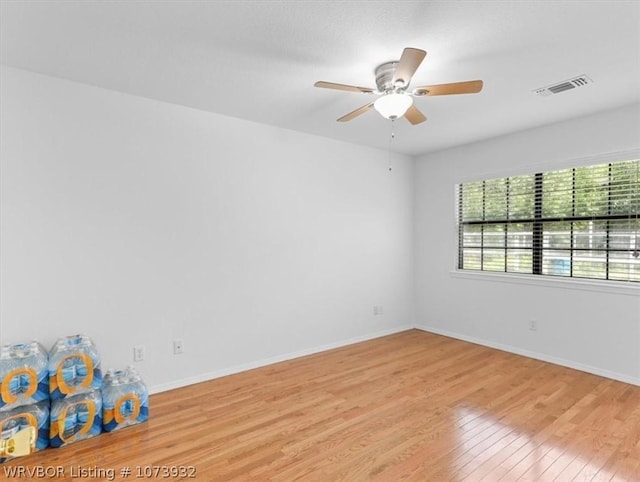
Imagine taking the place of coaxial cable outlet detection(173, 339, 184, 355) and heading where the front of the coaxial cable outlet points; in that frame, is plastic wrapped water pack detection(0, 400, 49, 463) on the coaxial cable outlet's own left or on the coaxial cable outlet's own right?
on the coaxial cable outlet's own right

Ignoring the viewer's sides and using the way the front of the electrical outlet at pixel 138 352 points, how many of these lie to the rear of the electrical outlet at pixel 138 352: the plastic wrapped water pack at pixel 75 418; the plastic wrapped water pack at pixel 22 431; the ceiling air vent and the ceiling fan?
0

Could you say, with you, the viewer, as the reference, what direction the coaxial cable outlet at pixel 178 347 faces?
facing the viewer

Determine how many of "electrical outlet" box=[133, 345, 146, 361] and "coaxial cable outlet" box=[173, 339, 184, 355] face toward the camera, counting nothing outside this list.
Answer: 2

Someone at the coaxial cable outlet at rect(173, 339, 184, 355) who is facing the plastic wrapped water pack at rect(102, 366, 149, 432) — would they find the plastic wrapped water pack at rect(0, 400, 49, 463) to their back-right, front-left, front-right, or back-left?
front-right

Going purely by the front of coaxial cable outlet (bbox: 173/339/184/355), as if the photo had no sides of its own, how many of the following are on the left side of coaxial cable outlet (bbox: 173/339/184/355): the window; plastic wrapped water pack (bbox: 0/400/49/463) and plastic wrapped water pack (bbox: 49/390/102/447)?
1

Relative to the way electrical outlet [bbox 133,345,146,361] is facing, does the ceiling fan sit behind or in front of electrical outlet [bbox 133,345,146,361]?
in front

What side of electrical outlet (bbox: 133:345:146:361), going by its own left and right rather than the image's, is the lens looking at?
front

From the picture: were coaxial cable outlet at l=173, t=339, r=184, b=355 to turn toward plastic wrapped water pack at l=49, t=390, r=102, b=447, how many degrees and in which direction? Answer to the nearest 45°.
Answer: approximately 45° to its right

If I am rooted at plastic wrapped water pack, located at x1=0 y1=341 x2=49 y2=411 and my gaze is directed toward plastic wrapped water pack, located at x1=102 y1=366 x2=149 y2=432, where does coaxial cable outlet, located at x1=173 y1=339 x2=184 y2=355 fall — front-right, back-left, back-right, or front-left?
front-left

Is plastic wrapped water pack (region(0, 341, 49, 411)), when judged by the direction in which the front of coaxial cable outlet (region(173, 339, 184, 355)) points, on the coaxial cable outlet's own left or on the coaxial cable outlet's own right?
on the coaxial cable outlet's own right

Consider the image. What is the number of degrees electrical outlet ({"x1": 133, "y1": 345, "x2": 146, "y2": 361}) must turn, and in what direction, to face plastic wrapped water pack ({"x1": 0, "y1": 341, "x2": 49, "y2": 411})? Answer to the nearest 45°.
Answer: approximately 45° to its right

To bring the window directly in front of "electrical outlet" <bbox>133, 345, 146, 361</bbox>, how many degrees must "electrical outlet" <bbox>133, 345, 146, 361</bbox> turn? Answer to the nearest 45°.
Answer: approximately 90° to its left

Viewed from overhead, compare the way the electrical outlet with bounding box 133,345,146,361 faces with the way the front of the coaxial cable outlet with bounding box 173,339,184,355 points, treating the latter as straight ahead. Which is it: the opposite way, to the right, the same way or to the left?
the same way

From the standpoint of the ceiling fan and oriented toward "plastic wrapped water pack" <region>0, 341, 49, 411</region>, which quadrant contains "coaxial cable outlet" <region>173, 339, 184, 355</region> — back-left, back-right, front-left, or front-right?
front-right
